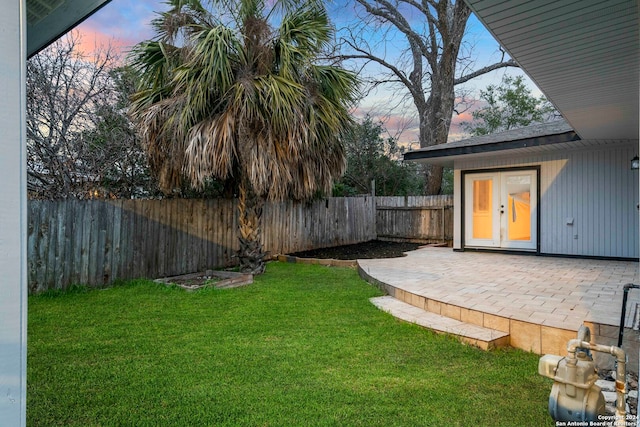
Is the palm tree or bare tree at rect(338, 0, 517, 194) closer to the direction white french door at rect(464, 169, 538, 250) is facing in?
the palm tree

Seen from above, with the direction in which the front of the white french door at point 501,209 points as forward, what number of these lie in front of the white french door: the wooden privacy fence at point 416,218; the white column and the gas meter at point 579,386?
2

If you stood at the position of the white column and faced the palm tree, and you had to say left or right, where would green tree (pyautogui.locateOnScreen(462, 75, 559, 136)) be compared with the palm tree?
right

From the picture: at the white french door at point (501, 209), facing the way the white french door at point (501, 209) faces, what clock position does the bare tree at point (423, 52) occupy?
The bare tree is roughly at 5 o'clock from the white french door.

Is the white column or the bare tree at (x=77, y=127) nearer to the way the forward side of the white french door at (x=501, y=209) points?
the white column

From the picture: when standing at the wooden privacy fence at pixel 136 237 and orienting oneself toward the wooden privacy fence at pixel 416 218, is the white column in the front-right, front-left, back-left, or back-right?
back-right

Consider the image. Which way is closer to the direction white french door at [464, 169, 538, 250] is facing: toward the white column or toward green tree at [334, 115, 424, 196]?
the white column

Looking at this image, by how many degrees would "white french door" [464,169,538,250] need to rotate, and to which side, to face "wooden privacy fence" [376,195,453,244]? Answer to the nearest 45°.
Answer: approximately 135° to its right

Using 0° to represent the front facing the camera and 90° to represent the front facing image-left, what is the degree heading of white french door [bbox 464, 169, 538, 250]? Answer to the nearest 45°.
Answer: approximately 0°

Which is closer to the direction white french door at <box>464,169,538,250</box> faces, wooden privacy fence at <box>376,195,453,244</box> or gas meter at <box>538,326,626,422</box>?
the gas meter

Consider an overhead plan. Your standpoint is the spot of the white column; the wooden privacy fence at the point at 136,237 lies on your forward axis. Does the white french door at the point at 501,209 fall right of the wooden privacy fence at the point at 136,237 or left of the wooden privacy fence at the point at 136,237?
right

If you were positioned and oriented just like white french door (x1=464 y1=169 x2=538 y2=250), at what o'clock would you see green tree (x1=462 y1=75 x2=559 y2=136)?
The green tree is roughly at 6 o'clock from the white french door.

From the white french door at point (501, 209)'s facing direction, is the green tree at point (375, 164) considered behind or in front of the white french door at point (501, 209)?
behind

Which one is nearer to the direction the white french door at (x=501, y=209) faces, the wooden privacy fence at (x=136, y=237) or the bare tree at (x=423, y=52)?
the wooden privacy fence

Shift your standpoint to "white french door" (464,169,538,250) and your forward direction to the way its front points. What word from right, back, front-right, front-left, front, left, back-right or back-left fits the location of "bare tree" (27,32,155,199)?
front-right
